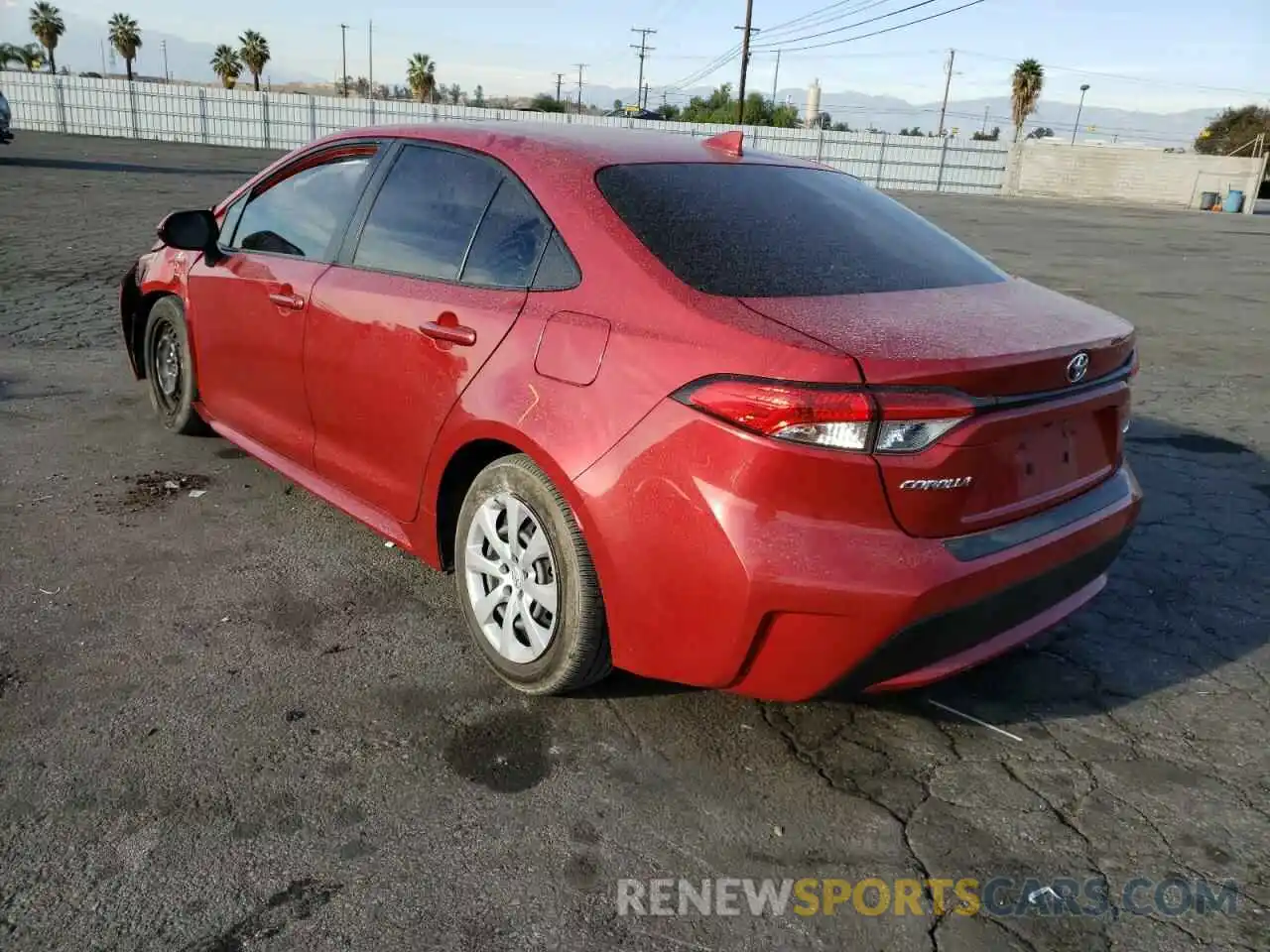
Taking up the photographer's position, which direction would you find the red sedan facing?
facing away from the viewer and to the left of the viewer

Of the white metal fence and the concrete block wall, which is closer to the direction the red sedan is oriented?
the white metal fence

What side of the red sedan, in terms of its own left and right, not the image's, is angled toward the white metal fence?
front

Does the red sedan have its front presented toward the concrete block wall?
no

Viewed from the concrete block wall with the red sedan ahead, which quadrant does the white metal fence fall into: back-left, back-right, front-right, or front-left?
front-right

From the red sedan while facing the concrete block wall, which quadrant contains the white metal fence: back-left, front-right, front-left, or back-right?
front-left
